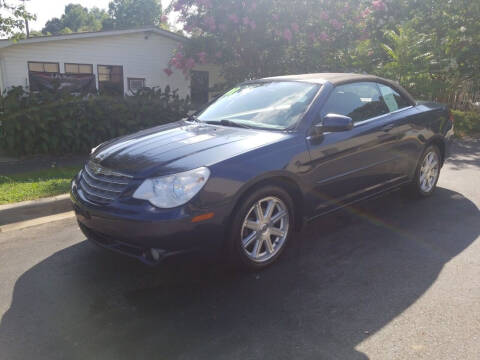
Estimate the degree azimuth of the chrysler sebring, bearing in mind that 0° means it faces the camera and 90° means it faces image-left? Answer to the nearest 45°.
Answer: approximately 45°

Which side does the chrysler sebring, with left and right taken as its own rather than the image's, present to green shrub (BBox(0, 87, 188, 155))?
right

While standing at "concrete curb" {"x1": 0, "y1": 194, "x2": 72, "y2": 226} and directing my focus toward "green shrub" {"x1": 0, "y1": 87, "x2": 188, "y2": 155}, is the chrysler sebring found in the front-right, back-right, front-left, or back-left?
back-right

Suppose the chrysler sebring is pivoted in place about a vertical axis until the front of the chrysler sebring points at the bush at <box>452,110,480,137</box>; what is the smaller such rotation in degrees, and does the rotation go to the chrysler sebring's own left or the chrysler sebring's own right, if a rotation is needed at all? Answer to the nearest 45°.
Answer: approximately 180°

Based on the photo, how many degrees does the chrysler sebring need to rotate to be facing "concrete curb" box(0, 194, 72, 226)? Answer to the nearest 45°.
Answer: approximately 90° to its right

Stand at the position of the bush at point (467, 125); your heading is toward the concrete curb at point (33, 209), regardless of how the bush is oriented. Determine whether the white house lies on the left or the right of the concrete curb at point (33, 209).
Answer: right

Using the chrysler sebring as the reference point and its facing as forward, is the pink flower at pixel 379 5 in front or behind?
behind

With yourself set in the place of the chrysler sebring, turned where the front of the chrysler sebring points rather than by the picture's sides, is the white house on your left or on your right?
on your right

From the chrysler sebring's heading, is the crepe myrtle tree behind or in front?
behind

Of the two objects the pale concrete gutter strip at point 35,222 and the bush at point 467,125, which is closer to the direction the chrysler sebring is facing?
the pale concrete gutter strip
